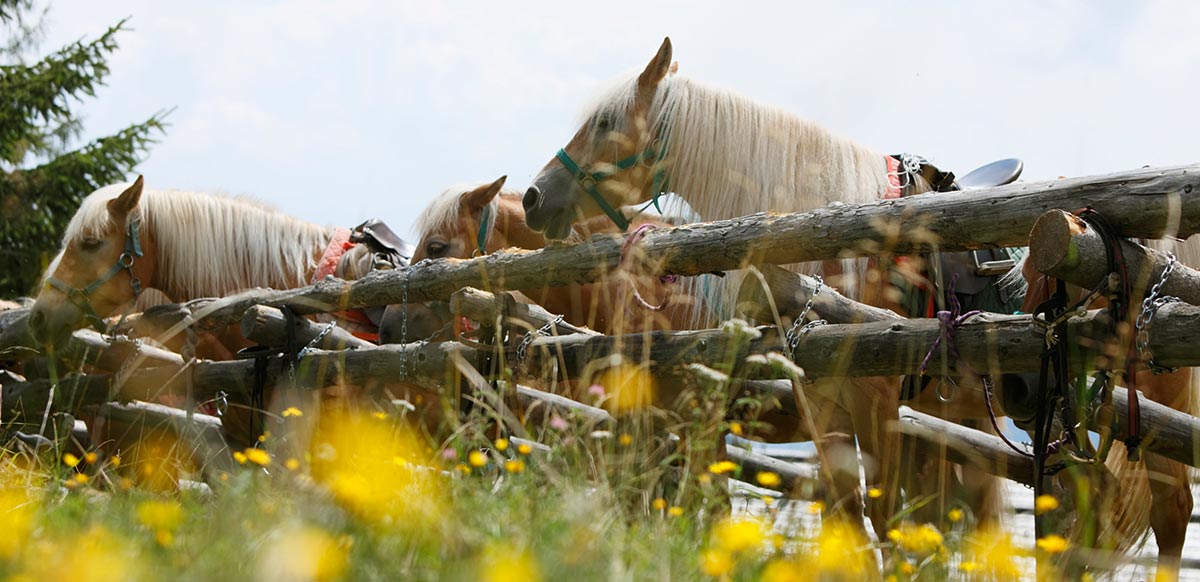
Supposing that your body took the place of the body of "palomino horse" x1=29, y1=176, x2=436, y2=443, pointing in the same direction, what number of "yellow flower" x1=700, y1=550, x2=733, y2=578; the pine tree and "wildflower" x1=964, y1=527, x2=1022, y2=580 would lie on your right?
1

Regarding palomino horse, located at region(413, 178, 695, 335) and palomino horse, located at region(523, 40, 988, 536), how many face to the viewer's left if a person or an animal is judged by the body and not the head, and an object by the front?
2

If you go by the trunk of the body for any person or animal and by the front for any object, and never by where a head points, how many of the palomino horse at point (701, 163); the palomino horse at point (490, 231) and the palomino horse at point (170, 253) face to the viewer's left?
3

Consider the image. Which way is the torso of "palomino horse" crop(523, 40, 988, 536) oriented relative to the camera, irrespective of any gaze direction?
to the viewer's left

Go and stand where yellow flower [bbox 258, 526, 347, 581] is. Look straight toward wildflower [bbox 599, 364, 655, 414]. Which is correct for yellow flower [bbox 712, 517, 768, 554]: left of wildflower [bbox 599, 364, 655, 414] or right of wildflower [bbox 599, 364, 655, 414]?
right

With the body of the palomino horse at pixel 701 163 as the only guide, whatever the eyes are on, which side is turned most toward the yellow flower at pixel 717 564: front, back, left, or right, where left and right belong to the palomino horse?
left

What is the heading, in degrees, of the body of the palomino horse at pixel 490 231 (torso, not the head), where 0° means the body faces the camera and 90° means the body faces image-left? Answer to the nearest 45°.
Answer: approximately 90°

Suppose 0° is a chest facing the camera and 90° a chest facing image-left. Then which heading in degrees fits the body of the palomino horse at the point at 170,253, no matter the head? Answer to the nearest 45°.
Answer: approximately 90°

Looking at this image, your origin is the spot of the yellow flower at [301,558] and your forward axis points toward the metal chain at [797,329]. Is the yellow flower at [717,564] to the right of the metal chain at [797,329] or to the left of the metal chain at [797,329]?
right

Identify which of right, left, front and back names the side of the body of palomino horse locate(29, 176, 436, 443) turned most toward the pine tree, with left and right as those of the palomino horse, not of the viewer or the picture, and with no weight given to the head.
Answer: right

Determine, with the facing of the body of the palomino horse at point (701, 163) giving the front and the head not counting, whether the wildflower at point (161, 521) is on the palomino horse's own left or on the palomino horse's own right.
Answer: on the palomino horse's own left

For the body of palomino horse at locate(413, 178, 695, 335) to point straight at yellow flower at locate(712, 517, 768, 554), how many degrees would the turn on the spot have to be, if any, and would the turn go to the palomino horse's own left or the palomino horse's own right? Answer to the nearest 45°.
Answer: approximately 90° to the palomino horse's own left

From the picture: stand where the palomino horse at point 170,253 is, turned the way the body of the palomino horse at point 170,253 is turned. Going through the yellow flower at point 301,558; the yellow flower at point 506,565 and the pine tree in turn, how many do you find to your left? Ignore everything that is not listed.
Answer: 2

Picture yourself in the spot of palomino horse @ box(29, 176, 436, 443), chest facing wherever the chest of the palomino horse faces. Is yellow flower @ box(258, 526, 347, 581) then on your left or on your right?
on your left

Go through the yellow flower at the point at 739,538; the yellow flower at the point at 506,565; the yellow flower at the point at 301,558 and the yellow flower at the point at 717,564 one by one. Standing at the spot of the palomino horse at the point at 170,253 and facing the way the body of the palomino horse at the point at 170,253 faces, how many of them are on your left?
4

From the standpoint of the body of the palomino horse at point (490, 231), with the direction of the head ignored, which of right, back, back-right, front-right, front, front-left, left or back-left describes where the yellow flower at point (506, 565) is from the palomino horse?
left
